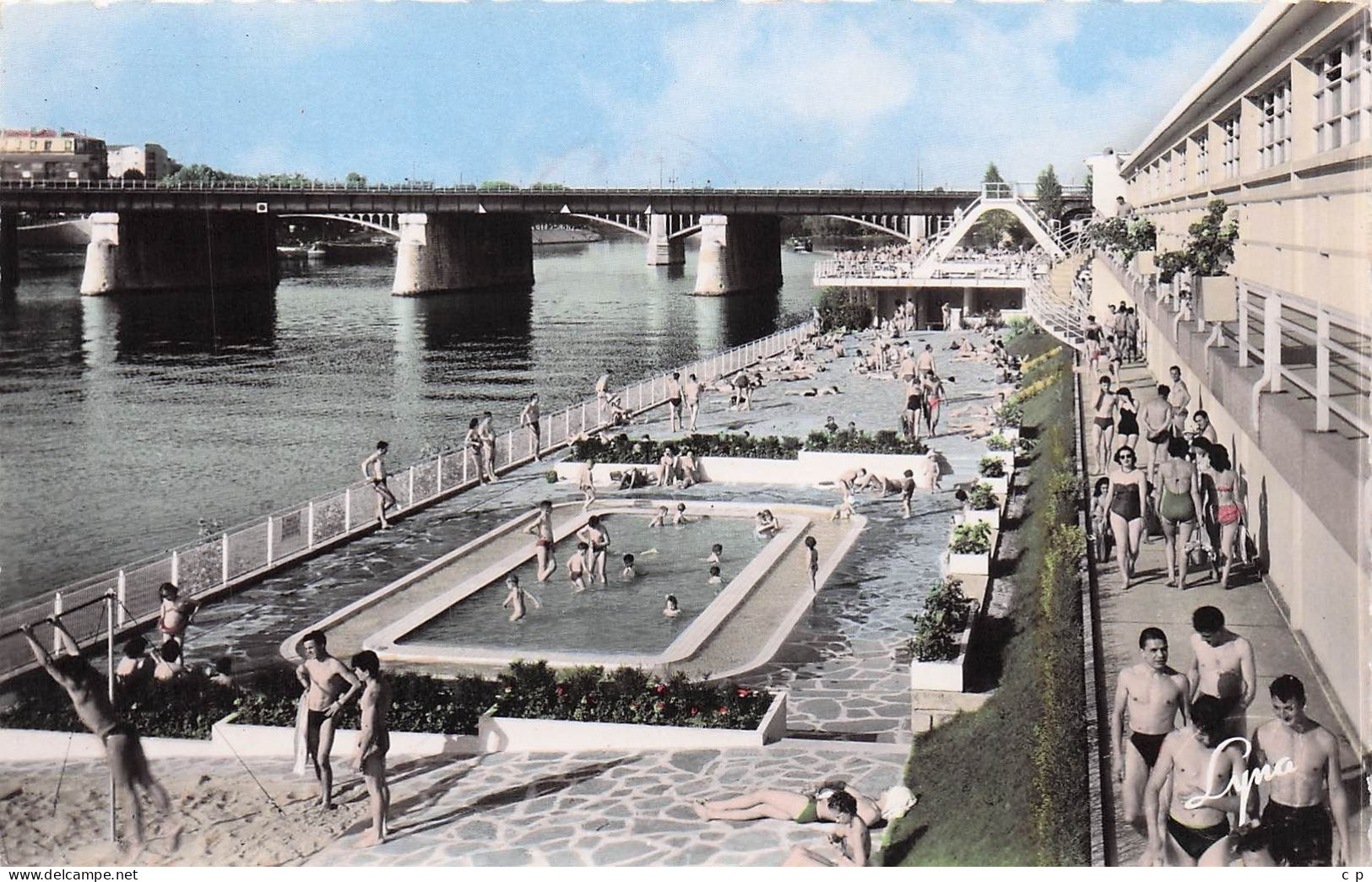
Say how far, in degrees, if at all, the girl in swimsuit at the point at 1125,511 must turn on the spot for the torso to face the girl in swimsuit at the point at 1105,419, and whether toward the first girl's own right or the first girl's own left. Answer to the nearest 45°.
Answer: approximately 180°

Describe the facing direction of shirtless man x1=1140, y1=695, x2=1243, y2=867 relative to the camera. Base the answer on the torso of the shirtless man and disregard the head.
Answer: toward the camera

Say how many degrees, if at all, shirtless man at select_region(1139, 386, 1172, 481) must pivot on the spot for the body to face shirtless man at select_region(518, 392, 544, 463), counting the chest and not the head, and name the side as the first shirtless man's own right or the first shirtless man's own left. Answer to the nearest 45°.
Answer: approximately 45° to the first shirtless man's own left

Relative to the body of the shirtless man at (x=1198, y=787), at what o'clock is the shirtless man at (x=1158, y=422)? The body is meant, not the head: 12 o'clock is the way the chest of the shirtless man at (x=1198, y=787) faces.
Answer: the shirtless man at (x=1158, y=422) is roughly at 6 o'clock from the shirtless man at (x=1198, y=787).

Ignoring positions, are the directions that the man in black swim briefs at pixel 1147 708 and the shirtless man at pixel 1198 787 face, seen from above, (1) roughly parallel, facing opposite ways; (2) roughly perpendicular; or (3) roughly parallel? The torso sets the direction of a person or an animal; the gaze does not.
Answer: roughly parallel

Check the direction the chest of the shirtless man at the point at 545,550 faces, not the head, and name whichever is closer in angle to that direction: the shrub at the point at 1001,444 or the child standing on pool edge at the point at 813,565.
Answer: the child standing on pool edge

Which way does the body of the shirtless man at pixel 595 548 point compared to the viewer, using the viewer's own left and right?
facing the viewer

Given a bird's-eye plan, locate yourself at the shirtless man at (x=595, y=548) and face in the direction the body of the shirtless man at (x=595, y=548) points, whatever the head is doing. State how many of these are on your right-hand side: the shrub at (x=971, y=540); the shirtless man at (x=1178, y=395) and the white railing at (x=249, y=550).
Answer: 1

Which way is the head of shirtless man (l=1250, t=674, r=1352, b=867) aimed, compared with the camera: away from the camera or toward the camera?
toward the camera

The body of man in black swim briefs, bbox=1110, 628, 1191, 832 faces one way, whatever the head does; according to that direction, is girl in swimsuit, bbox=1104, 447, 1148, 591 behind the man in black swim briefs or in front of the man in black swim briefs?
behind

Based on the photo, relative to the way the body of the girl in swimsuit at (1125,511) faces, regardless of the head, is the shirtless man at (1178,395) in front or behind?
behind

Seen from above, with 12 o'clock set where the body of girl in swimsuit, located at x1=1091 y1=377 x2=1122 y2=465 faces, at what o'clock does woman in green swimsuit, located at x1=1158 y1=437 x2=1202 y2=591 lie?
The woman in green swimsuit is roughly at 12 o'clock from the girl in swimsuit.

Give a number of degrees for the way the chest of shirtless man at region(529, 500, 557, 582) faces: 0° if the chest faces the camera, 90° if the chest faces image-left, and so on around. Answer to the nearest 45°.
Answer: approximately 315°

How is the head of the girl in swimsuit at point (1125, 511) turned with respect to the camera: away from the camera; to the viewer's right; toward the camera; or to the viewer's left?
toward the camera

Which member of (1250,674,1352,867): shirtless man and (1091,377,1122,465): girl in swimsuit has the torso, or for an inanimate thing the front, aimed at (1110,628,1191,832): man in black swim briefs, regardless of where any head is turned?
the girl in swimsuit

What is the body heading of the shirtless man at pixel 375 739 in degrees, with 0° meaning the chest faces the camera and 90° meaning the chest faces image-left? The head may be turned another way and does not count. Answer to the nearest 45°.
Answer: approximately 90°

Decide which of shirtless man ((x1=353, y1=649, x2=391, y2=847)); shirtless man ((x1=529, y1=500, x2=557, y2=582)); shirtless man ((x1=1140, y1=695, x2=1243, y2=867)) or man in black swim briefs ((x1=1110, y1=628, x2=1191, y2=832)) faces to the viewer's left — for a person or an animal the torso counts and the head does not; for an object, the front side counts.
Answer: shirtless man ((x1=353, y1=649, x2=391, y2=847))
